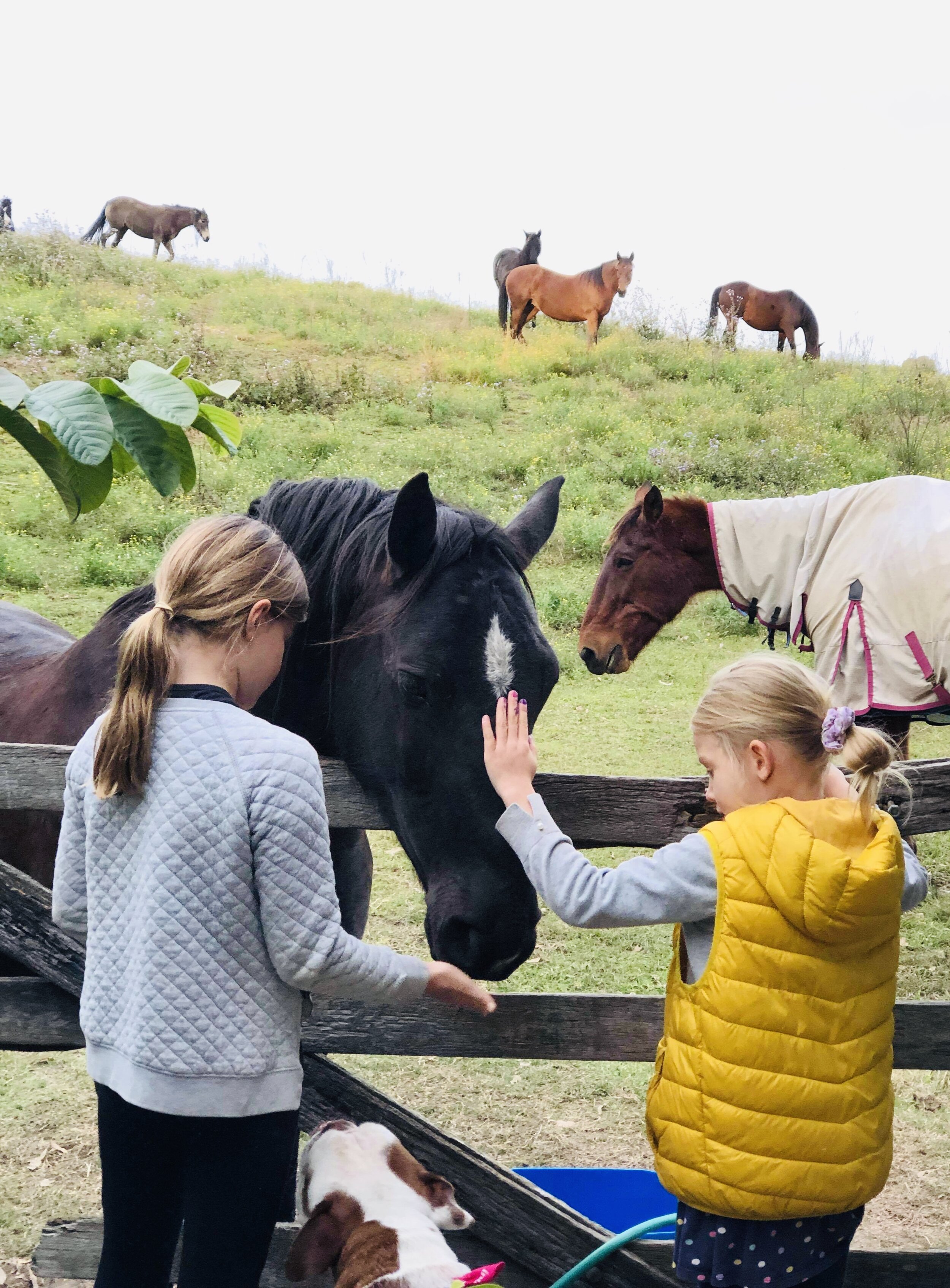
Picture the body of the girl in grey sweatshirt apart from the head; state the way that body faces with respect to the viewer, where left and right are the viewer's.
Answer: facing away from the viewer and to the right of the viewer

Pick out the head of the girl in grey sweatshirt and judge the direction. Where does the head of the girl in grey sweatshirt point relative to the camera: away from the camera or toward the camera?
away from the camera

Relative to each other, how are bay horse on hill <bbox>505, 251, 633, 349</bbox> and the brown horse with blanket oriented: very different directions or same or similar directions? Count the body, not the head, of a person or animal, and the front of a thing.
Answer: very different directions

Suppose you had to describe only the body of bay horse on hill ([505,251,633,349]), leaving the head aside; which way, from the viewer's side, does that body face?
to the viewer's right

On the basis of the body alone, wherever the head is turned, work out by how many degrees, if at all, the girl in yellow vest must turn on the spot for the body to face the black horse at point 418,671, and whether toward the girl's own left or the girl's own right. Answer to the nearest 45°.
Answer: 0° — they already face it

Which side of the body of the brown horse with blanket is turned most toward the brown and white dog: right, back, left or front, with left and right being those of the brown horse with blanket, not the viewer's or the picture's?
left

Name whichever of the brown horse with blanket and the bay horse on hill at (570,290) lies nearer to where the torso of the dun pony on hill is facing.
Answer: the bay horse on hill

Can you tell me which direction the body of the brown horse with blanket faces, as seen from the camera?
to the viewer's left

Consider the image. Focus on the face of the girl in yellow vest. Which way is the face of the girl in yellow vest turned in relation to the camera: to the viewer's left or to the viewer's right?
to the viewer's left

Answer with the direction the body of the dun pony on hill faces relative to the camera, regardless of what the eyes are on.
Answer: to the viewer's right

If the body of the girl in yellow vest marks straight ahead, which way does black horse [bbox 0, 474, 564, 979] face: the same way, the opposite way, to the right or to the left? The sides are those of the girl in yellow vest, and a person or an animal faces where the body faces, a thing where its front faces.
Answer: the opposite way
